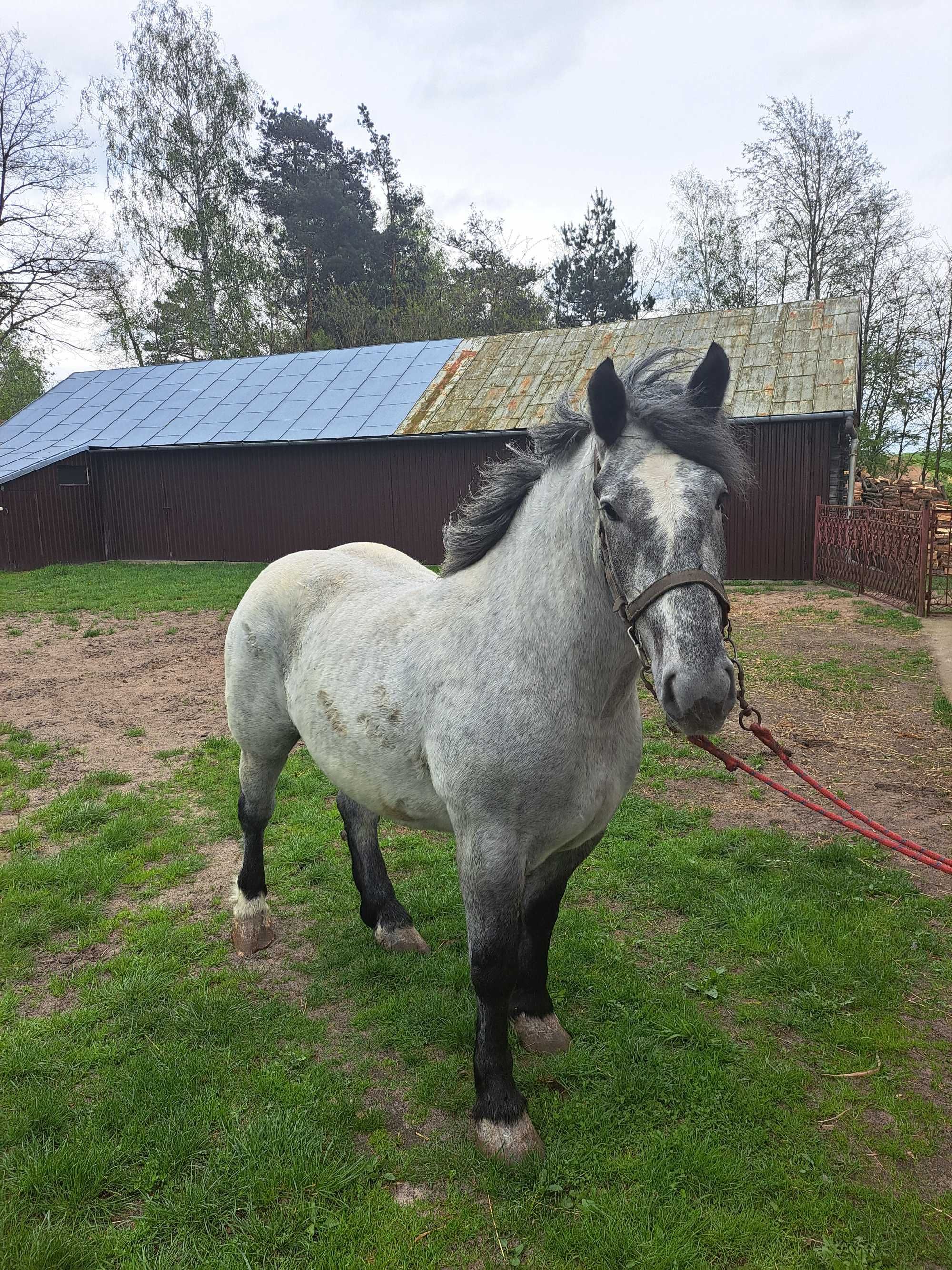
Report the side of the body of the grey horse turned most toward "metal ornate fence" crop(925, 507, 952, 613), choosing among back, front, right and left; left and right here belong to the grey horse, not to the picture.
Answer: left

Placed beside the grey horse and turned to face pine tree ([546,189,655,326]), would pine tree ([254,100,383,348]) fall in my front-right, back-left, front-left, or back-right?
front-left

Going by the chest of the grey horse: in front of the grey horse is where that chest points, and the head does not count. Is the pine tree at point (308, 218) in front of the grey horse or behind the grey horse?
behind

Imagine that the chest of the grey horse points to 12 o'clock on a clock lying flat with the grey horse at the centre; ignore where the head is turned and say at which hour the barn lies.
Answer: The barn is roughly at 7 o'clock from the grey horse.

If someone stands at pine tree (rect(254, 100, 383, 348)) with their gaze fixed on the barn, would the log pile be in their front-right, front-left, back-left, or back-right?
front-left

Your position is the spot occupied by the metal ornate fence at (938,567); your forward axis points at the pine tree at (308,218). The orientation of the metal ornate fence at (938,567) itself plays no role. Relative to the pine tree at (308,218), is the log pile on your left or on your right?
right

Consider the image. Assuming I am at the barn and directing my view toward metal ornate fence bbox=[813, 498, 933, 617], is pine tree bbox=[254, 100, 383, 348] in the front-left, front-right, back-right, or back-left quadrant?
back-left

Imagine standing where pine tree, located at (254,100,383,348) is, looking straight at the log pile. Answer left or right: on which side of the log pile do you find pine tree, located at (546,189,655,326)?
left

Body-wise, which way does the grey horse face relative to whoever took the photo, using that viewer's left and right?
facing the viewer and to the right of the viewer
